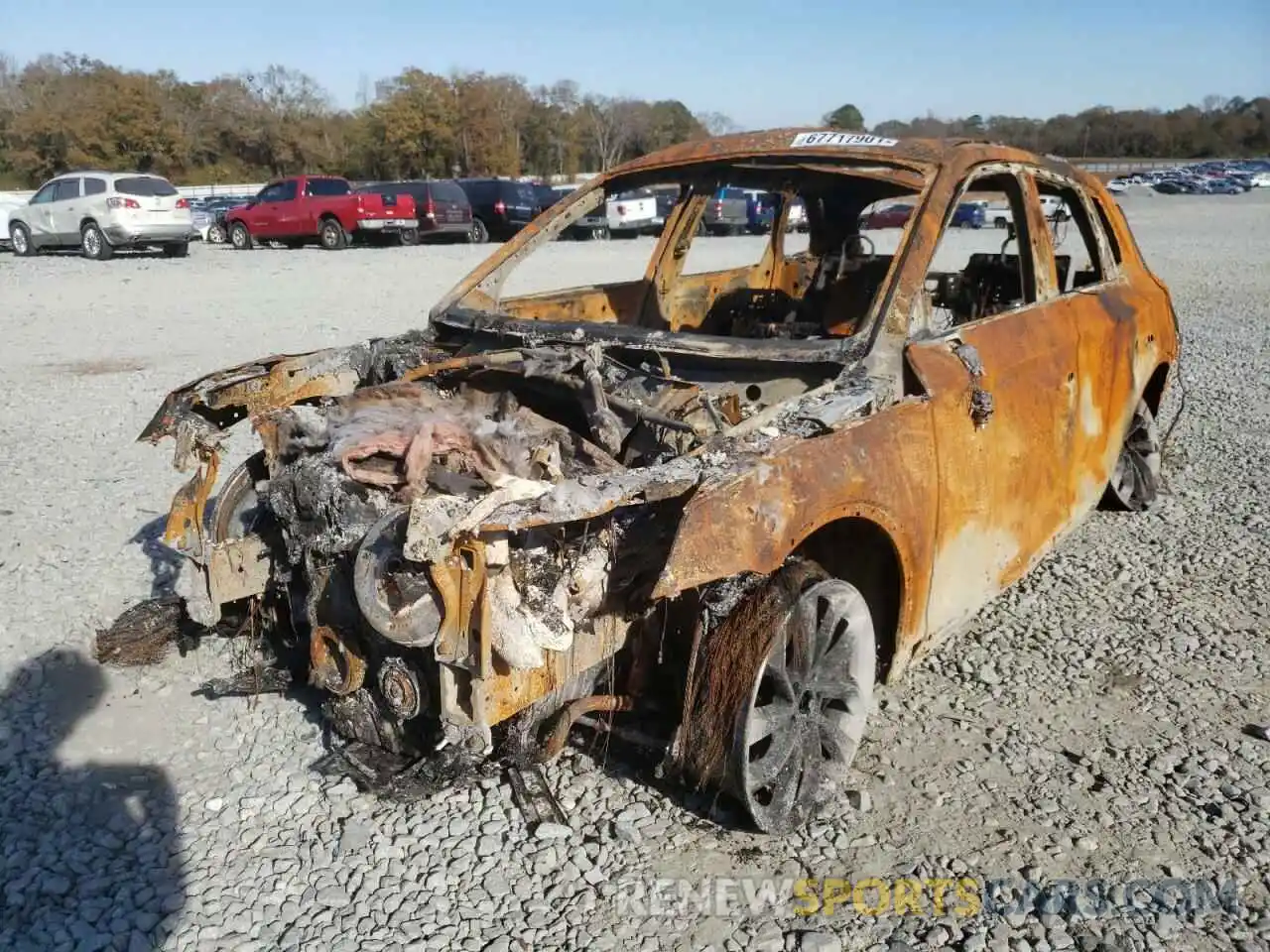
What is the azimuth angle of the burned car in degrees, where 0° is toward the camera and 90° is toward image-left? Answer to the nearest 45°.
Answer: approximately 45°

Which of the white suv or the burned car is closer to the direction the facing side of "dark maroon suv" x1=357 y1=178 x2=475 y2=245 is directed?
the white suv

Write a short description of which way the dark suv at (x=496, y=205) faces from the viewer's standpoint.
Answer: facing away from the viewer and to the left of the viewer

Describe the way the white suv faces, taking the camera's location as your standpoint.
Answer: facing away from the viewer and to the left of the viewer

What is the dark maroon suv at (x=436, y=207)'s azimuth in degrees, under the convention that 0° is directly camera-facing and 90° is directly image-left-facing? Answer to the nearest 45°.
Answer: approximately 135°

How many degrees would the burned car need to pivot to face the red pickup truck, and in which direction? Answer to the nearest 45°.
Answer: approximately 135° to its right

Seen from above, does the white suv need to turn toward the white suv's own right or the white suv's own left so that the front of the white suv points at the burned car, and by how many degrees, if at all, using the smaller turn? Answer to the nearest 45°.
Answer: approximately 135° to the white suv's own left

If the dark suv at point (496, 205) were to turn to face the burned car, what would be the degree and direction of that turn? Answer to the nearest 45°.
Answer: approximately 135° to its left

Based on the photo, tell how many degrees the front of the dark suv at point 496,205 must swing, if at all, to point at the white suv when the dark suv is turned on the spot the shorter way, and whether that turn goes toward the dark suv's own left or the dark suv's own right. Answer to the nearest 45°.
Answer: approximately 90° to the dark suv's own left

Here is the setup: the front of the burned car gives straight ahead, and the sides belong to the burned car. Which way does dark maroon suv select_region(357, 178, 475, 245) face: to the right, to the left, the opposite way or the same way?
to the right
